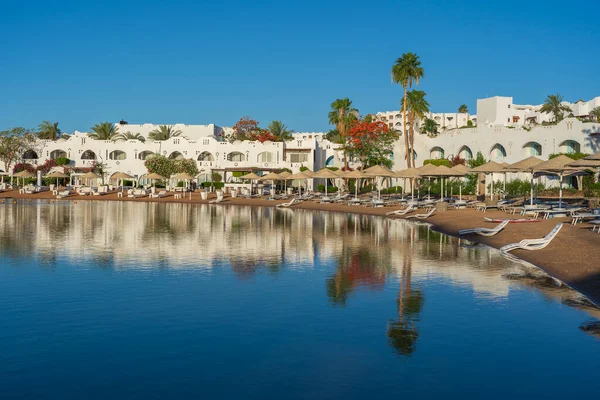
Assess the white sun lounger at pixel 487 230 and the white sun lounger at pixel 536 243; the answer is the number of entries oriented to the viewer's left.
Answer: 2

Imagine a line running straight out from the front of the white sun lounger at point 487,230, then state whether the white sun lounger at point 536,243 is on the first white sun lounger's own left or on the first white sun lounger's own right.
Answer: on the first white sun lounger's own left

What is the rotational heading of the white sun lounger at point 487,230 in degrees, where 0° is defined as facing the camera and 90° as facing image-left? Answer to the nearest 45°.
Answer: approximately 90°

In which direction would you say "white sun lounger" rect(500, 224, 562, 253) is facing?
to the viewer's left

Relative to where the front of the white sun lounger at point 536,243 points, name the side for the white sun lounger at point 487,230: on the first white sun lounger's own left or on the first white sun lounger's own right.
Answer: on the first white sun lounger's own right
